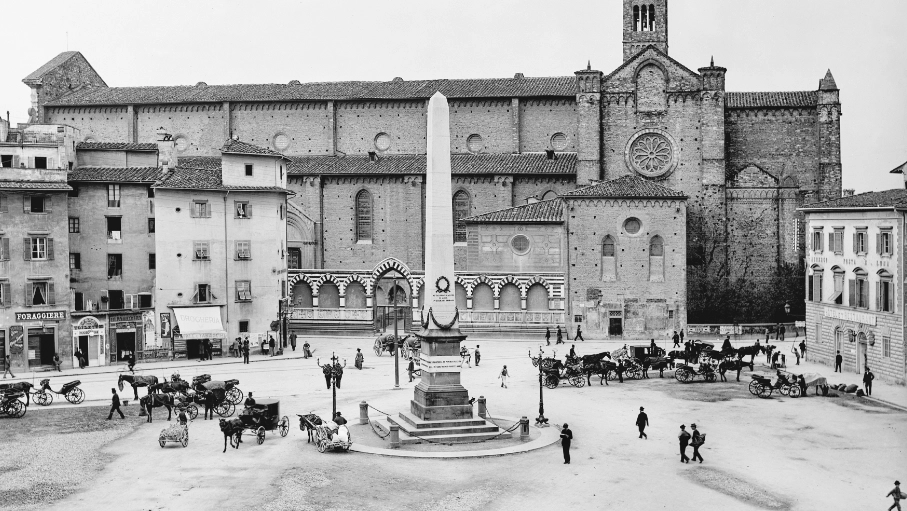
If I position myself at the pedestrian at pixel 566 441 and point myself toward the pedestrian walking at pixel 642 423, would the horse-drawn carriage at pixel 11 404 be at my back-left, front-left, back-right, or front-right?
back-left

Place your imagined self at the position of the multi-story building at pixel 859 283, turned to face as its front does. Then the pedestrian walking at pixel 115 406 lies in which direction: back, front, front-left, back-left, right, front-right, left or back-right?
front

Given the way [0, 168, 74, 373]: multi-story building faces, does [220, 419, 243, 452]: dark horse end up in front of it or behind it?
in front

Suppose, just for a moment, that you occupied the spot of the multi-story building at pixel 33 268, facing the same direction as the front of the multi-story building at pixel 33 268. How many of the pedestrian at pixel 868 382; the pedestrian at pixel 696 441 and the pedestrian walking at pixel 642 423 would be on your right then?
0

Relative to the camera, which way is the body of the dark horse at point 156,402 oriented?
to the viewer's left

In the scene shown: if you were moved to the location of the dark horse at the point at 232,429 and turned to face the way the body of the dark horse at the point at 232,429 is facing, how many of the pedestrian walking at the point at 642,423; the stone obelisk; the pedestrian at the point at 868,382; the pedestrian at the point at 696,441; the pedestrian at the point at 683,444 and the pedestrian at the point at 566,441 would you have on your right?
0

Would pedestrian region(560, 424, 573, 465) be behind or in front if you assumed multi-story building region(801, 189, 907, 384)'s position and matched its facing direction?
in front

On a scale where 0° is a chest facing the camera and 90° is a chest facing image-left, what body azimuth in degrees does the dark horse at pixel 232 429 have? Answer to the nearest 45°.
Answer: approximately 45°

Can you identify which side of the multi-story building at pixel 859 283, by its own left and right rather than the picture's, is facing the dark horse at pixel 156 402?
front

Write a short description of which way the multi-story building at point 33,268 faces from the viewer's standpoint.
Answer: facing the viewer

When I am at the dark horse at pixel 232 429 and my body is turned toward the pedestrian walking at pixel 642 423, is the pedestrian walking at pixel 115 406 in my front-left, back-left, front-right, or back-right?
back-left

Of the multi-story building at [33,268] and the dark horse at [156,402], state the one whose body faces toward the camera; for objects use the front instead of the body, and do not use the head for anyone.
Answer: the multi-story building

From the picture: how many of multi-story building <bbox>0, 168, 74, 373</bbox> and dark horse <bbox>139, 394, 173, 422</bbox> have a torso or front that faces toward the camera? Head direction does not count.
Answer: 1

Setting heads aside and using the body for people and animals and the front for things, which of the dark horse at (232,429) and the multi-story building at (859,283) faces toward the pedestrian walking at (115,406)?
the multi-story building

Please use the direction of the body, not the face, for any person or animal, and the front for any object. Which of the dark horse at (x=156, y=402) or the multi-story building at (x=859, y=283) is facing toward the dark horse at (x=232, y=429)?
the multi-story building

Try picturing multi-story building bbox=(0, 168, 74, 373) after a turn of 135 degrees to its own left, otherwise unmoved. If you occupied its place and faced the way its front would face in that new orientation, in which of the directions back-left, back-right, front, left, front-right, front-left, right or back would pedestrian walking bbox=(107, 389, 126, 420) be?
back-right

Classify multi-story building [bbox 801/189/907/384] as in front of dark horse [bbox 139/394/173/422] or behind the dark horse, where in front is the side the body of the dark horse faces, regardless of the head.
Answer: behind

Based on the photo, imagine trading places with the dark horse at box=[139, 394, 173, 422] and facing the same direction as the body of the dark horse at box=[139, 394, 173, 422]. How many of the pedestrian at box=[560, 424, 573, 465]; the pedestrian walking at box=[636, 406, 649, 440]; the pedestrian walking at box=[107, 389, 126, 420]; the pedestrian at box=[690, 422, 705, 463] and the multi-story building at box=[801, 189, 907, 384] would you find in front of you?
1

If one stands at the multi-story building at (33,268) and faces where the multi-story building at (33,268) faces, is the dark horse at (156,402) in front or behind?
in front

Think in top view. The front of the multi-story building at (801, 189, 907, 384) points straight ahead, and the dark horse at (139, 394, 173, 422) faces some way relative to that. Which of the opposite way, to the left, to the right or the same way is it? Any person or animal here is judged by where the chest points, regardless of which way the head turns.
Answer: the same way
